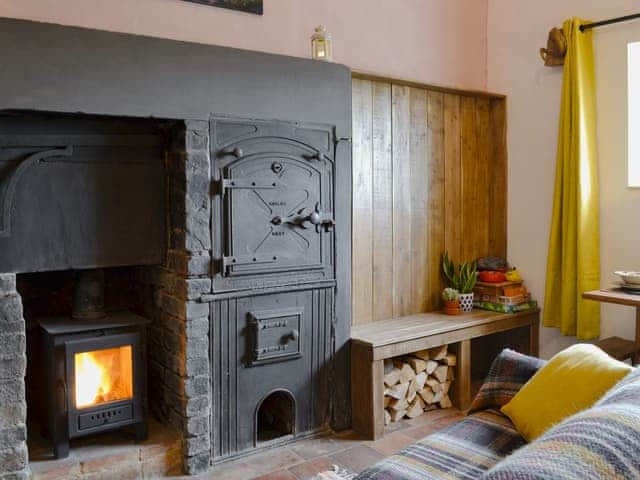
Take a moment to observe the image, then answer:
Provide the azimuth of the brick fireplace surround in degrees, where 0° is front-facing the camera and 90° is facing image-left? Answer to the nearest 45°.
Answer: approximately 315°

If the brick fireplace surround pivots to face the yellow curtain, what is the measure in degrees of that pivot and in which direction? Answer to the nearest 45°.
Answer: approximately 45° to its left

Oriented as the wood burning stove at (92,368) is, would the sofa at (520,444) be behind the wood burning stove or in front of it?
in front

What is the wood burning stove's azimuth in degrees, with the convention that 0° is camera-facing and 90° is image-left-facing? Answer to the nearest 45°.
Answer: approximately 315°

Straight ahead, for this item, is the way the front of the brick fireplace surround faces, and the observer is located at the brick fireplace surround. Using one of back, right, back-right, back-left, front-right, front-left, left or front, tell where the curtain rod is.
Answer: front-left

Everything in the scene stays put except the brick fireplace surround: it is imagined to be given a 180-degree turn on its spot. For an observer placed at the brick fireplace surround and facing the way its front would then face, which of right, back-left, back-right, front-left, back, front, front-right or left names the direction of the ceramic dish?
back-right

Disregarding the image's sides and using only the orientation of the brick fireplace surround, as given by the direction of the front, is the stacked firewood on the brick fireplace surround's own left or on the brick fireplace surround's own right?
on the brick fireplace surround's own left

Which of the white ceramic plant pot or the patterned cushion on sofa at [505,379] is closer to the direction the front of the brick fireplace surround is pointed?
the patterned cushion on sofa
